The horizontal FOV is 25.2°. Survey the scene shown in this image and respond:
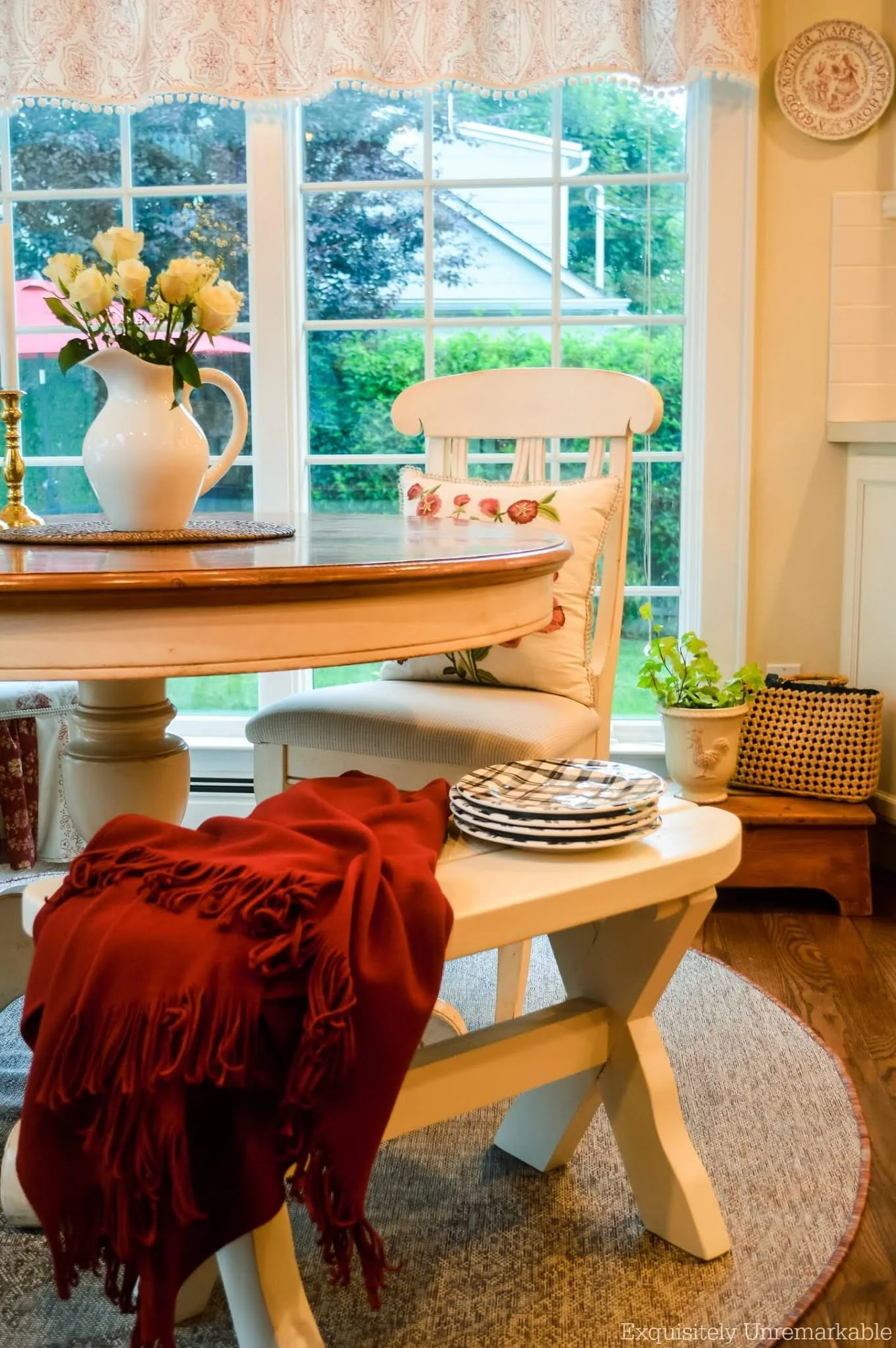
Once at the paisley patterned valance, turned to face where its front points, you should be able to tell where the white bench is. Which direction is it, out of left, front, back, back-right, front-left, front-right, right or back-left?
front

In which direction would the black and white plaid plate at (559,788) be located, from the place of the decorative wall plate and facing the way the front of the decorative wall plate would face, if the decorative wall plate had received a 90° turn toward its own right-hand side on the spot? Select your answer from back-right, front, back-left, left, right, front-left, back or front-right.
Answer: left

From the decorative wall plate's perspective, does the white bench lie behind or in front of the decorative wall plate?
in front

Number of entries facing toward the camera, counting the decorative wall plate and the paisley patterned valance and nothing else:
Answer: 2

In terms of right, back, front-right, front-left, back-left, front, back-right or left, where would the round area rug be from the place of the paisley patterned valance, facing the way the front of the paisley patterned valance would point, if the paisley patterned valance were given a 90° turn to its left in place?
right

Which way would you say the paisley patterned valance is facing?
toward the camera

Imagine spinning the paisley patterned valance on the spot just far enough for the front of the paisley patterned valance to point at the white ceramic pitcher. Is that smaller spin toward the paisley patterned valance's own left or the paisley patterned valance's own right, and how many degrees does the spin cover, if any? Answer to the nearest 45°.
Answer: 0° — it already faces it

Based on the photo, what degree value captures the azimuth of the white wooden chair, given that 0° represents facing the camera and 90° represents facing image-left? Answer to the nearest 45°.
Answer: approximately 45°

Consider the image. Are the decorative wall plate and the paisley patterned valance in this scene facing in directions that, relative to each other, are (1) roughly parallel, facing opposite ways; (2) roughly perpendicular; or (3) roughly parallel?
roughly parallel

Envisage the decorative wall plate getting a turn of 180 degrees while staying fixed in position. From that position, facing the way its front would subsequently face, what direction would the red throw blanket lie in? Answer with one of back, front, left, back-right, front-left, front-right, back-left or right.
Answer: back
